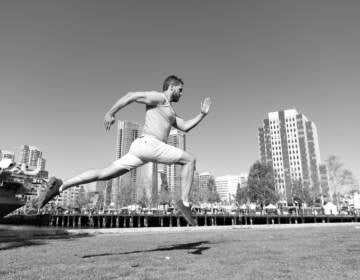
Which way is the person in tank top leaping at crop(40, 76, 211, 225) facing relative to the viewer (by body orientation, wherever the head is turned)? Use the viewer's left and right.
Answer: facing to the right of the viewer

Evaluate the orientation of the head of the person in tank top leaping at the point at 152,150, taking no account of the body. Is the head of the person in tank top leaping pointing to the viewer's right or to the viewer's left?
to the viewer's right
